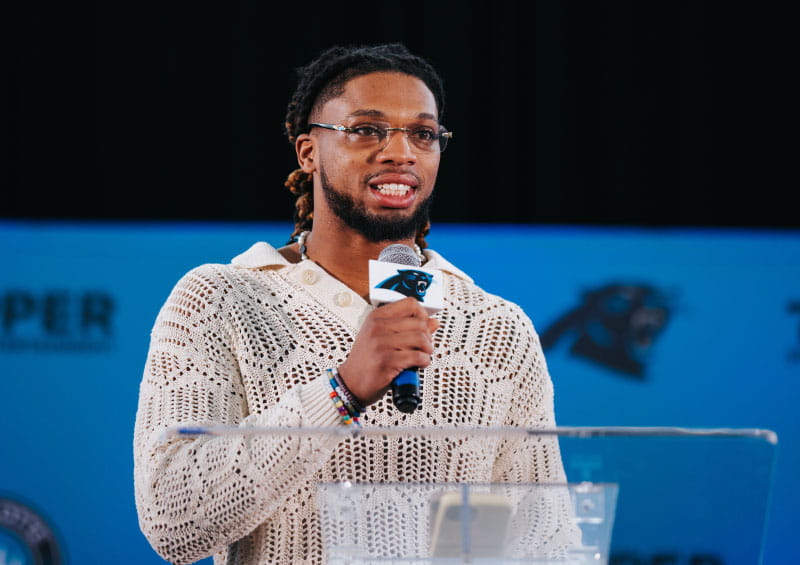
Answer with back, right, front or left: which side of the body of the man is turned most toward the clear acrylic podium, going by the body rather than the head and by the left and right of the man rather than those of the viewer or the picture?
front

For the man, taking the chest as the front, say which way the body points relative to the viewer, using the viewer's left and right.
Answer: facing the viewer and to the right of the viewer

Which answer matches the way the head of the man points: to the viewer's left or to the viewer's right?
to the viewer's right
